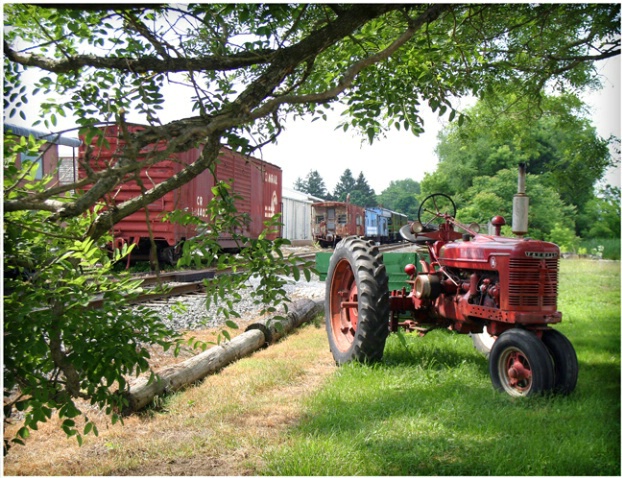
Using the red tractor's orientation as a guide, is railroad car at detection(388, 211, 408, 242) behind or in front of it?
behind

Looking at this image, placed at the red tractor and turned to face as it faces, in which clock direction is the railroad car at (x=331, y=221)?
The railroad car is roughly at 7 o'clock from the red tractor.

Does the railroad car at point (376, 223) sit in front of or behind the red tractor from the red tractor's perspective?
behind

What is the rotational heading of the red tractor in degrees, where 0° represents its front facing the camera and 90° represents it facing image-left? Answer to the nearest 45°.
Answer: approximately 315°

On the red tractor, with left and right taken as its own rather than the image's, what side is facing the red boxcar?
back

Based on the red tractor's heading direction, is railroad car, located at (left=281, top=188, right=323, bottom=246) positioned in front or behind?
behind
